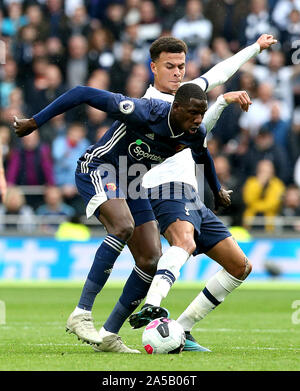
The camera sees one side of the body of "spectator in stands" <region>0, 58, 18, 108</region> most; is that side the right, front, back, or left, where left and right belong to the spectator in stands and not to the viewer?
front

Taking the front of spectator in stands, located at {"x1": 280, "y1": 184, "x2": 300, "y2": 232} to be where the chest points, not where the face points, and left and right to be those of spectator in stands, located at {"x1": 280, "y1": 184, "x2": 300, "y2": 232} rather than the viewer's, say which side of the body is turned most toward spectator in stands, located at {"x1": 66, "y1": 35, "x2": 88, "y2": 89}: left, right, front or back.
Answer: right

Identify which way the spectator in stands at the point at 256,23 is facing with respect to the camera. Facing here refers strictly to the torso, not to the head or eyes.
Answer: toward the camera

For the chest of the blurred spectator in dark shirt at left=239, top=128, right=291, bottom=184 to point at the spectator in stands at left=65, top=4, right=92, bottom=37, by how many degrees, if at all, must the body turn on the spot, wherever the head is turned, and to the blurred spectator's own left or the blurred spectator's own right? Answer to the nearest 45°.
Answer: approximately 90° to the blurred spectator's own right

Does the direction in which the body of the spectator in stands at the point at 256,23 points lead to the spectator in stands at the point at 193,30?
no

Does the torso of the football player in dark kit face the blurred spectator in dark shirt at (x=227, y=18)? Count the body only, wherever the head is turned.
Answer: no

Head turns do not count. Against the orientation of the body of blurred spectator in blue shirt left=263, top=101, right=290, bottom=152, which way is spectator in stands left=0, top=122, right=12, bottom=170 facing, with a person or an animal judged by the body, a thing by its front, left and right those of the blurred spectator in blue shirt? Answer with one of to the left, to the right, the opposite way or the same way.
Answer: the same way

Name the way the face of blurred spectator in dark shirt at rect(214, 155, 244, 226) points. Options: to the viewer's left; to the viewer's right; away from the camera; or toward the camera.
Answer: toward the camera

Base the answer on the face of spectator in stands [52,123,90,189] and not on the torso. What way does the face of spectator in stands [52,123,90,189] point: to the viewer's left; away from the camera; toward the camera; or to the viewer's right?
toward the camera

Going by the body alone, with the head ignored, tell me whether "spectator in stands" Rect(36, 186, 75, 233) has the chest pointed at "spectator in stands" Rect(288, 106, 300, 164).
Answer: no

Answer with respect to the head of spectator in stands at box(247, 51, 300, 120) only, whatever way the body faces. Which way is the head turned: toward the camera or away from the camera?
toward the camera

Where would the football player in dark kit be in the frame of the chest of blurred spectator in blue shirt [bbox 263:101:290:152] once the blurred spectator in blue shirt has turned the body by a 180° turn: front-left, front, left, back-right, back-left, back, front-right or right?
back

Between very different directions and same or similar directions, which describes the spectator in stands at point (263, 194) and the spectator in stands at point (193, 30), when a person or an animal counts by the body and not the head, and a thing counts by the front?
same or similar directions

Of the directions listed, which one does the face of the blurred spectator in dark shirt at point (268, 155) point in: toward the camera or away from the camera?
toward the camera

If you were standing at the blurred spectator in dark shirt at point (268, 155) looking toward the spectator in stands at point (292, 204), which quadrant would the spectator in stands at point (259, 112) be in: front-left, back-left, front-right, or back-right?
back-left

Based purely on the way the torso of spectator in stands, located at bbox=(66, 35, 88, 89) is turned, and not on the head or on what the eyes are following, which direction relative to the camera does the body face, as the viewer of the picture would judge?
toward the camera

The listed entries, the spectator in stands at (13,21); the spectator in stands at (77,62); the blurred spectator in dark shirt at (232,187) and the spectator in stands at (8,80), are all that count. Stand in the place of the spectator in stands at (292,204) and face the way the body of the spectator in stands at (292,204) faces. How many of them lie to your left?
0

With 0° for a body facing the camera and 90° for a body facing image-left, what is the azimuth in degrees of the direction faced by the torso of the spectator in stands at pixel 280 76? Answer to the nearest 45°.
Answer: approximately 0°

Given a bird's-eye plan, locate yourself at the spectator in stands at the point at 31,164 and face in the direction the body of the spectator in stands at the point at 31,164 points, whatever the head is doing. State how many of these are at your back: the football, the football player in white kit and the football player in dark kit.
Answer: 0

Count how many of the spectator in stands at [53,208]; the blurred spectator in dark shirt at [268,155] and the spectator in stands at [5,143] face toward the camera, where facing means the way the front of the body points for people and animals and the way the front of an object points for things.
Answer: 3

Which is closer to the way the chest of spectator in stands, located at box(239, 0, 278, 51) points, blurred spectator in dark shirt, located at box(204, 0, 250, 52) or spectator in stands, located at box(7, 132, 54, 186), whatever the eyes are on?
the spectator in stands

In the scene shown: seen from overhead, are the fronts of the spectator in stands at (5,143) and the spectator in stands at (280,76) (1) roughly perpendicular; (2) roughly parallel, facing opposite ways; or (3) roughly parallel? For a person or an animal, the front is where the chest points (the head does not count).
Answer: roughly parallel
